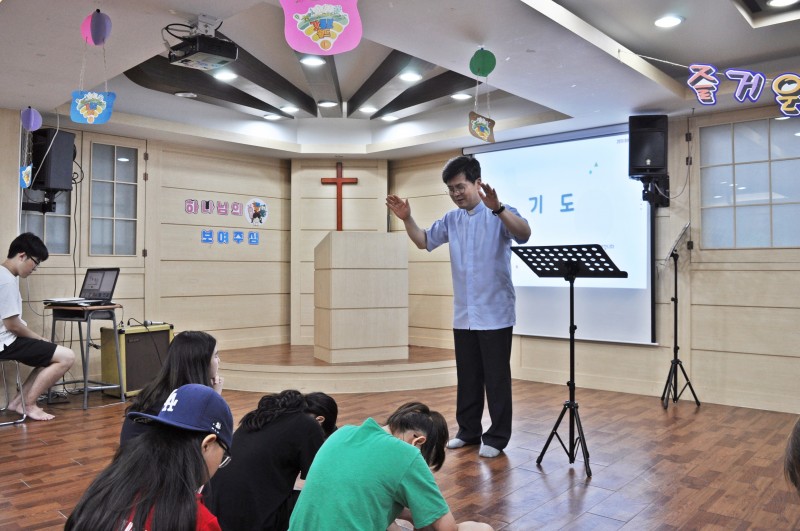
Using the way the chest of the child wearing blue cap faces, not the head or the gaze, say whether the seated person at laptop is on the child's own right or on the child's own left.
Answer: on the child's own left

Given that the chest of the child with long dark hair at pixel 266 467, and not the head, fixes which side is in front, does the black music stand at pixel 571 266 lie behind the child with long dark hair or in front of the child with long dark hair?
in front

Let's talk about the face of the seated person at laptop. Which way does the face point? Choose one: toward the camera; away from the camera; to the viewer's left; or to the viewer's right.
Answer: to the viewer's right

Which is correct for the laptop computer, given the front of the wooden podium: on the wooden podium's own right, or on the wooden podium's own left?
on the wooden podium's own right

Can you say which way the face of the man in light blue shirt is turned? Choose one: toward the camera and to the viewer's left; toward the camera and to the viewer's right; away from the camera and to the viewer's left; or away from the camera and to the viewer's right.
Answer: toward the camera and to the viewer's left

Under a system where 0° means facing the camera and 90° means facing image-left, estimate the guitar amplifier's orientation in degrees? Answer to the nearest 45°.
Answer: approximately 315°

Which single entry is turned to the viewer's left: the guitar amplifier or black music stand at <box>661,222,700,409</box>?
the black music stand

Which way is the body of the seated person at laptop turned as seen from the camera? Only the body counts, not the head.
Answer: to the viewer's right

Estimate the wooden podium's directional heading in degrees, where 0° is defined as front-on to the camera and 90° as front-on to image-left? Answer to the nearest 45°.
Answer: approximately 0°

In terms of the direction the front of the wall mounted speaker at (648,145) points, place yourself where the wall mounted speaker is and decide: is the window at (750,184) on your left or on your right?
on your left

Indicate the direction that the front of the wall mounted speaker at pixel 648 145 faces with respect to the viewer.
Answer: facing the viewer

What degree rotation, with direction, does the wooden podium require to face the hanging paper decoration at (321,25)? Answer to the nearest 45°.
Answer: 0° — it already faces it

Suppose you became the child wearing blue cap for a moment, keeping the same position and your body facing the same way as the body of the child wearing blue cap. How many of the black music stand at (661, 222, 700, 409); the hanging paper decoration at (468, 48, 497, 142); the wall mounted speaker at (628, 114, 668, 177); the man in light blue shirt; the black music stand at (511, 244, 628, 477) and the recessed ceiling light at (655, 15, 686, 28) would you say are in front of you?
6

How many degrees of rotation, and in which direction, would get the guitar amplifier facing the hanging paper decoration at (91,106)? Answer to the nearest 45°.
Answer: approximately 45° to its right

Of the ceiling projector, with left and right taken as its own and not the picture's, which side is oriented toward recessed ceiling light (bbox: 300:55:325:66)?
front

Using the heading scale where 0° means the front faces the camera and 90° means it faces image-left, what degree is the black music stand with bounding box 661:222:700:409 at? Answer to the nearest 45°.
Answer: approximately 90°
